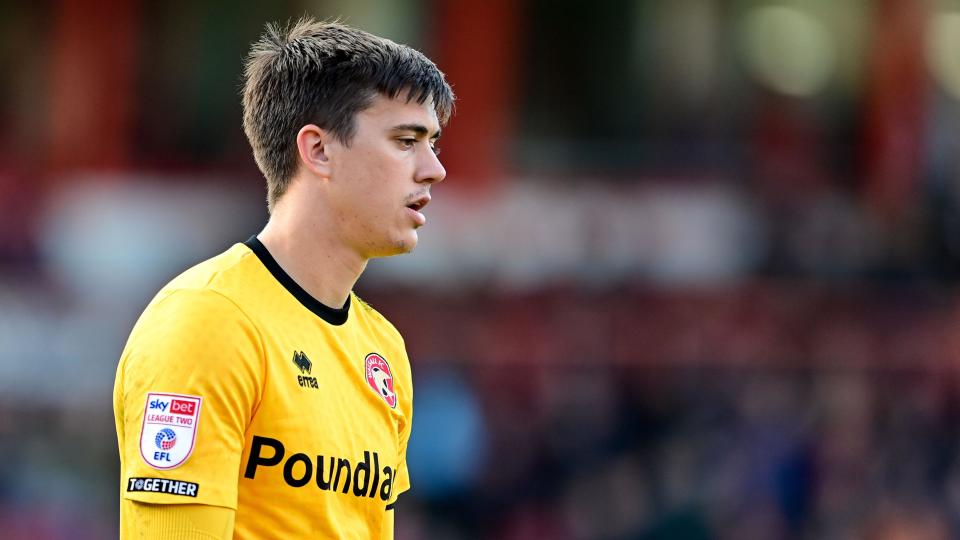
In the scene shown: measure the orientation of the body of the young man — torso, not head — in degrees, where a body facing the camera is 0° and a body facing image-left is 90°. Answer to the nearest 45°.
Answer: approximately 315°
